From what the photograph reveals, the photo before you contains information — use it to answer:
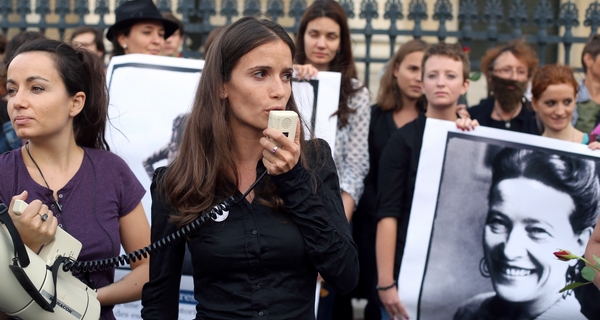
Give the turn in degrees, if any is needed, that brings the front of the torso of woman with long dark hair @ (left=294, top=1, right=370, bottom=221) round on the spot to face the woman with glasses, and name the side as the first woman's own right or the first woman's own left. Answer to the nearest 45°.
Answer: approximately 135° to the first woman's own left

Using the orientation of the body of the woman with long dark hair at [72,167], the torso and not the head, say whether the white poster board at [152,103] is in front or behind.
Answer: behind

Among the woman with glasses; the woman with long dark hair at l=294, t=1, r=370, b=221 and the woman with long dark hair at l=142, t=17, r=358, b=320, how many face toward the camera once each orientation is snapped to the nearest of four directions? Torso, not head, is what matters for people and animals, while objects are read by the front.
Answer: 3

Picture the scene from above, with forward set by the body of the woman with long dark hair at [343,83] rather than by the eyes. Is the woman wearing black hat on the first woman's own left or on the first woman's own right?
on the first woman's own right

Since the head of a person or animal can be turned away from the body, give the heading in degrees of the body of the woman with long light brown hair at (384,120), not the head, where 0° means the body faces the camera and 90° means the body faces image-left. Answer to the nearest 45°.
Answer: approximately 315°

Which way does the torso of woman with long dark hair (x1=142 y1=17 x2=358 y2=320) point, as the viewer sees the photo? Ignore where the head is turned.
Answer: toward the camera

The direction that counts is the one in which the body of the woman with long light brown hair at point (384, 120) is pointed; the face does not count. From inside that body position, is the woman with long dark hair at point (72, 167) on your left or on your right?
on your right

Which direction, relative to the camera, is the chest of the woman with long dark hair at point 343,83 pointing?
toward the camera

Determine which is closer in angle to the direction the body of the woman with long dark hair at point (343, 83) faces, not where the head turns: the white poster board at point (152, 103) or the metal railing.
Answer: the white poster board

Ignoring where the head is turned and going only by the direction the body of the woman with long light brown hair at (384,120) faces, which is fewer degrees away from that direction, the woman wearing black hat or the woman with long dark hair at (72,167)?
the woman with long dark hair

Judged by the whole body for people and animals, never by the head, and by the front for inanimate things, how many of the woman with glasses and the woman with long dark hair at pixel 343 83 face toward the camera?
2

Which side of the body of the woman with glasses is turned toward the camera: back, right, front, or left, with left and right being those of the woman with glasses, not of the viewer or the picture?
front
